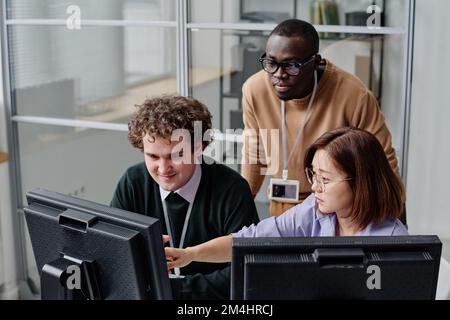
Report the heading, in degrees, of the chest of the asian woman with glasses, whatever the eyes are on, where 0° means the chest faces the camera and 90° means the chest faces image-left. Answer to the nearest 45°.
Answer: approximately 45°

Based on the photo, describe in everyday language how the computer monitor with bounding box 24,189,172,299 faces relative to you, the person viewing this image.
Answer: facing away from the viewer and to the right of the viewer

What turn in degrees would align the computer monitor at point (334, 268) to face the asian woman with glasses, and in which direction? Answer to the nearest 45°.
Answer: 0° — it already faces them

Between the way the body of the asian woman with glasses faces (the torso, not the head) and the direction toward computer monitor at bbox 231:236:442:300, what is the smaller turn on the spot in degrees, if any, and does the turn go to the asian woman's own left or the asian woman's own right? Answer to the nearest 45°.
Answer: approximately 45° to the asian woman's own left

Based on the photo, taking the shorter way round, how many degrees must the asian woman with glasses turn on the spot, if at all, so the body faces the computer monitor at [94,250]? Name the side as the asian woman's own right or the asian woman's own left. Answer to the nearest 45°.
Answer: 0° — they already face it

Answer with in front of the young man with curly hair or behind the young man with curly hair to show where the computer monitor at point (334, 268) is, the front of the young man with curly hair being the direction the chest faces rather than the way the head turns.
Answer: in front

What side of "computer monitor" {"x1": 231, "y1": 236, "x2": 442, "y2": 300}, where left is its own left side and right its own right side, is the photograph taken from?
back

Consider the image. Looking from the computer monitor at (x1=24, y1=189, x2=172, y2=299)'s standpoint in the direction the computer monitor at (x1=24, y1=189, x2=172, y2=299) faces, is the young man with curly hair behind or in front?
in front

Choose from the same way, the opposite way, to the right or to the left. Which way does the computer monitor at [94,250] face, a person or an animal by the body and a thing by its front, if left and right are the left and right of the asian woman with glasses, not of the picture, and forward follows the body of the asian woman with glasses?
the opposite way

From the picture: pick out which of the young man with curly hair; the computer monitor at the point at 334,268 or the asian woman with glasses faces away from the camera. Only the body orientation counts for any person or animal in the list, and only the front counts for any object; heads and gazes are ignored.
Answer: the computer monitor

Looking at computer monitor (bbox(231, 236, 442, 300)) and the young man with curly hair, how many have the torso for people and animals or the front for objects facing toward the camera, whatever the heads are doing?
1

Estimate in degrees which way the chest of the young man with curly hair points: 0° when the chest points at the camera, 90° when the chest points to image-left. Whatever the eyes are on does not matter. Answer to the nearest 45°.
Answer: approximately 0°

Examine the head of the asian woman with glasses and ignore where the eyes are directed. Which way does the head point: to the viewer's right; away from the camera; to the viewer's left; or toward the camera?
to the viewer's left
